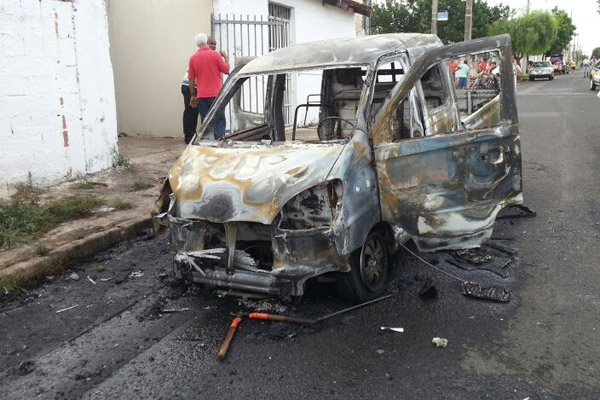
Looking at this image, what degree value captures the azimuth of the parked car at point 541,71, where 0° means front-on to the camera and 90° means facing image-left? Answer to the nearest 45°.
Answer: approximately 0°

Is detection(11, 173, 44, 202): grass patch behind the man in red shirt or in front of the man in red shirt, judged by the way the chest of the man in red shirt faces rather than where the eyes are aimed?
behind

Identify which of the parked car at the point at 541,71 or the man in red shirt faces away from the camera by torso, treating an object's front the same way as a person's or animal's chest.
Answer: the man in red shirt

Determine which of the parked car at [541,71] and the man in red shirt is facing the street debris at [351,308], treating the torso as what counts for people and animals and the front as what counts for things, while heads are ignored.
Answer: the parked car

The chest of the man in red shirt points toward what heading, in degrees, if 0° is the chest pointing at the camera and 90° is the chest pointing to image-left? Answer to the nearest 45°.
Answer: approximately 180°

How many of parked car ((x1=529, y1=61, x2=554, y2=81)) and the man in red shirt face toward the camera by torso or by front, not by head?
1

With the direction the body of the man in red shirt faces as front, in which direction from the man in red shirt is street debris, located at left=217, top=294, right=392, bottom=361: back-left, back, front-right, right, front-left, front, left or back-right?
back

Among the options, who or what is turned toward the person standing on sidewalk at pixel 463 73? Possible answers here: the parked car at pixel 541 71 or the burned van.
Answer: the parked car

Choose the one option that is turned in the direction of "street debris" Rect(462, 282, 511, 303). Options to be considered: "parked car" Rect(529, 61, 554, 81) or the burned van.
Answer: the parked car

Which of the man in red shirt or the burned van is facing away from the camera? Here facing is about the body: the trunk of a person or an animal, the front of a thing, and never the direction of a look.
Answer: the man in red shirt

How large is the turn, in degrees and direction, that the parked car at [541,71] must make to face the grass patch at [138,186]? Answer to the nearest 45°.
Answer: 0° — it already faces it

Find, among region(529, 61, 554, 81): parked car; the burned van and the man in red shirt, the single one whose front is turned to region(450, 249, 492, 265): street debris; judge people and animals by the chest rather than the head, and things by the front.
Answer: the parked car

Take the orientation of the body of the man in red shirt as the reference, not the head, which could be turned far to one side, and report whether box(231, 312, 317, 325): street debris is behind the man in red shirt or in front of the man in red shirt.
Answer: behind
